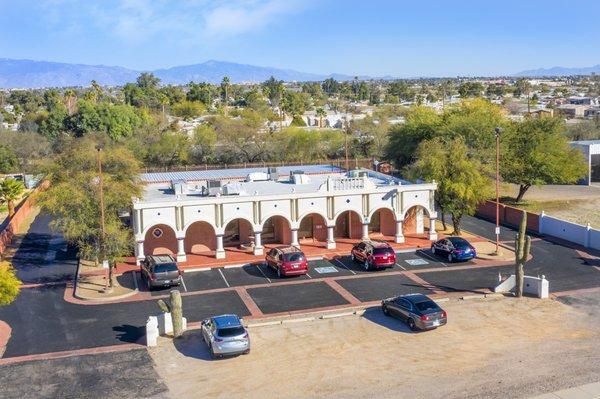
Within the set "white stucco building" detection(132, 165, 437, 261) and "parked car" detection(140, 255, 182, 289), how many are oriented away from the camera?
1

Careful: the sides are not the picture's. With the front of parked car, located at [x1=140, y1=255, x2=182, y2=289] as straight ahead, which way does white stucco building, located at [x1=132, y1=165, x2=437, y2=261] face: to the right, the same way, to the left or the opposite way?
the opposite way

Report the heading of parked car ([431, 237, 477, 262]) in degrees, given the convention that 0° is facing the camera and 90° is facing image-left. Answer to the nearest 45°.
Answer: approximately 135°

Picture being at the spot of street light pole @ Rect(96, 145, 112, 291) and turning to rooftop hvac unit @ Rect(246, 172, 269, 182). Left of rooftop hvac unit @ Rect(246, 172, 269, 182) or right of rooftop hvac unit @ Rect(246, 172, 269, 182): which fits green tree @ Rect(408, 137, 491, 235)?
right

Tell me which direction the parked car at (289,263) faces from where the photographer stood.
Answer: facing away from the viewer and to the left of the viewer

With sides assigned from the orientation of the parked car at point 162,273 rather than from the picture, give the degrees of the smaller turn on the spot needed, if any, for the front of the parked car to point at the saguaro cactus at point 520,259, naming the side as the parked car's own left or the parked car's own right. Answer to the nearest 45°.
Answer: approximately 90° to the parked car's own right

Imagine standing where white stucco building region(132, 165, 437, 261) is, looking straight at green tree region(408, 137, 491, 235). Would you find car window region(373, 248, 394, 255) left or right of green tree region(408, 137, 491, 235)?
right

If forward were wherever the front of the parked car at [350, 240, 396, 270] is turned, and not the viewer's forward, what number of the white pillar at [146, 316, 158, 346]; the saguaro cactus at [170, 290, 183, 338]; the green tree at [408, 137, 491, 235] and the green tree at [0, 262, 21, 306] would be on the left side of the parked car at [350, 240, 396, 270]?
3

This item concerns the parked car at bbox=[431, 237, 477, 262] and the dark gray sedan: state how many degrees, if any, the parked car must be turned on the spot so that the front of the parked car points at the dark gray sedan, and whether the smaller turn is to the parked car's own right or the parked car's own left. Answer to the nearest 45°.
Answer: approximately 135° to the parked car's own left

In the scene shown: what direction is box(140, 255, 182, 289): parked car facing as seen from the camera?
away from the camera

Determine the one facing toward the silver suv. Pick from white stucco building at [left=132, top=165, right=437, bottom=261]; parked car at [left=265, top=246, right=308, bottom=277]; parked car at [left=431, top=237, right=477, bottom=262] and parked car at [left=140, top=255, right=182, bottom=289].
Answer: the white stucco building

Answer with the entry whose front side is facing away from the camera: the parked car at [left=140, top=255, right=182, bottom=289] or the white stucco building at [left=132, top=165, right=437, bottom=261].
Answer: the parked car

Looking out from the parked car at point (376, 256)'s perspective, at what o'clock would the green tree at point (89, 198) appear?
The green tree is roughly at 10 o'clock from the parked car.
